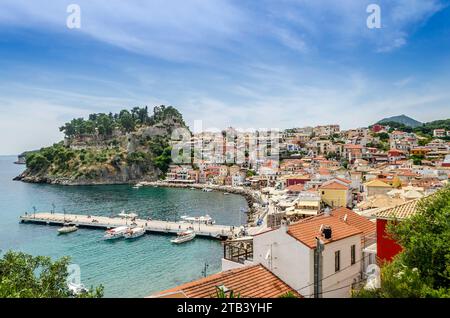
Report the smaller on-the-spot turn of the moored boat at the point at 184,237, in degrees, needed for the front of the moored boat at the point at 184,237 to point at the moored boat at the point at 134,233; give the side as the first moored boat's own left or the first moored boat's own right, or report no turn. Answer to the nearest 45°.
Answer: approximately 90° to the first moored boat's own right

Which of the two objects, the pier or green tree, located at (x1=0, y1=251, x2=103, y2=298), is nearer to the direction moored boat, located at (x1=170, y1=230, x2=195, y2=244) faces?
the green tree

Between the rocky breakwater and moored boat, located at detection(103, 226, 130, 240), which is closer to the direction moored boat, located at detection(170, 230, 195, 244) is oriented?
the moored boat

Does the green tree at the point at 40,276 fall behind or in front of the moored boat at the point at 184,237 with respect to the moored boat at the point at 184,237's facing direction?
in front

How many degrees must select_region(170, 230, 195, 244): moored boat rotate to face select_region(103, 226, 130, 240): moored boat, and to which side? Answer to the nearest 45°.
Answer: approximately 45° to its right

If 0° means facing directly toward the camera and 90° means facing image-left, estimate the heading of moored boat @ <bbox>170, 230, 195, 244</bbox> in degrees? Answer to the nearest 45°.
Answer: approximately 45°

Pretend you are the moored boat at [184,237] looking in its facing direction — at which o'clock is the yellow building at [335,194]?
The yellow building is roughly at 7 o'clock from the moored boat.
